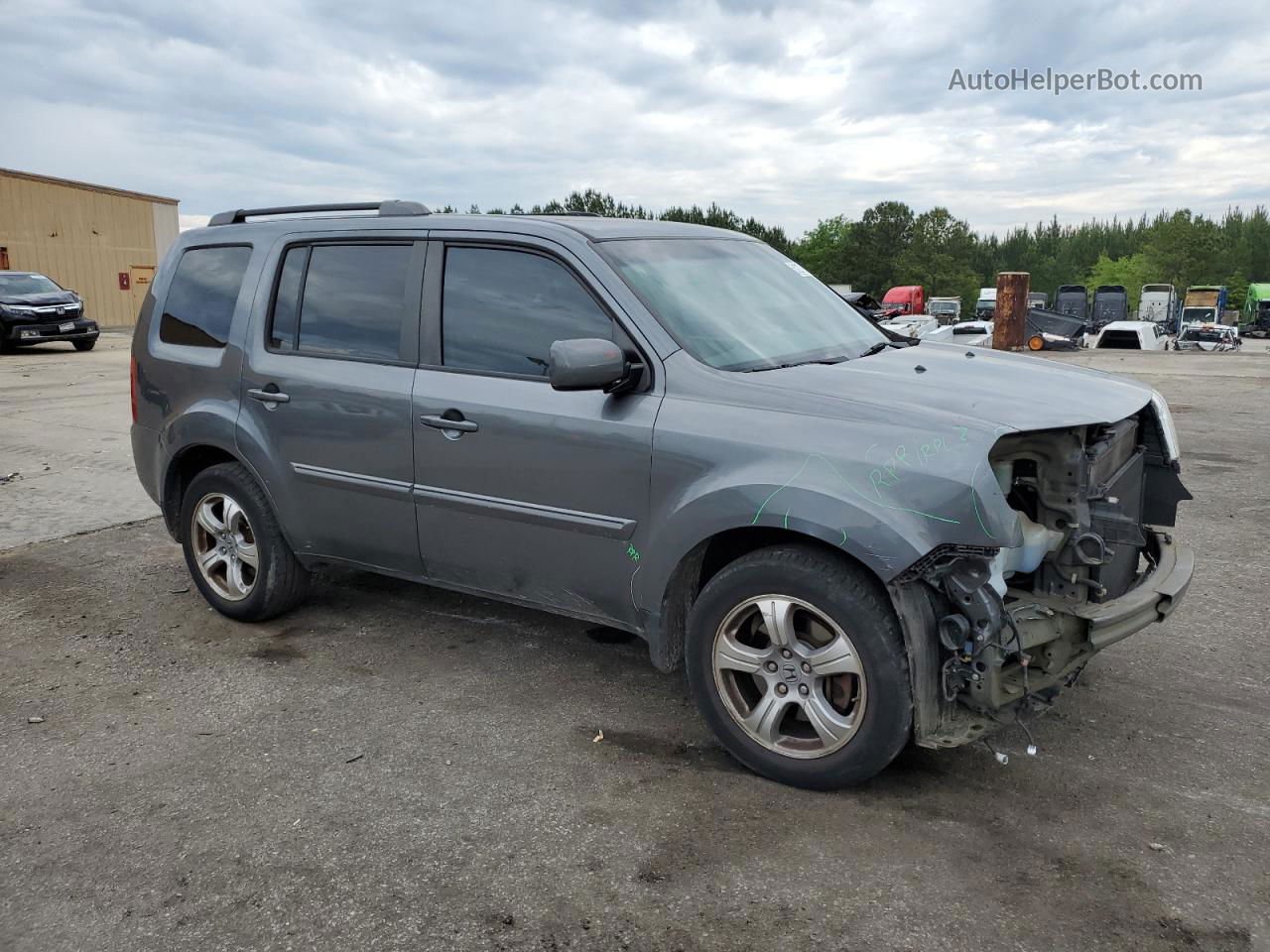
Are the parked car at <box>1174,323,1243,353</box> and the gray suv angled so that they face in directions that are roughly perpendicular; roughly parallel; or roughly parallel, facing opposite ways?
roughly perpendicular

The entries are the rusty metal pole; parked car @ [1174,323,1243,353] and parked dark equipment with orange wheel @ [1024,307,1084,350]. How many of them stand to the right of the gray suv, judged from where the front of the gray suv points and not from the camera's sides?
0

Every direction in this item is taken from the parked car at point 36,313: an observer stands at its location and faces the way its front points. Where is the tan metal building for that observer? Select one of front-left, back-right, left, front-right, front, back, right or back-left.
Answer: back-left

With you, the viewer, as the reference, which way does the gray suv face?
facing the viewer and to the right of the viewer

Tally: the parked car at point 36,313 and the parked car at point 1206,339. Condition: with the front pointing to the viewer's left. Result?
0

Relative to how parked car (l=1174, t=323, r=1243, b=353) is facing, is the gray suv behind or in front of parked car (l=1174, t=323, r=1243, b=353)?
in front

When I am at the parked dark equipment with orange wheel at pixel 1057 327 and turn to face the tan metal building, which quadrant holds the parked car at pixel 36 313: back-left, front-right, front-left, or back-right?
front-left

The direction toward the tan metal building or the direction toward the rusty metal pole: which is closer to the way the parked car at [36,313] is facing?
the rusty metal pole

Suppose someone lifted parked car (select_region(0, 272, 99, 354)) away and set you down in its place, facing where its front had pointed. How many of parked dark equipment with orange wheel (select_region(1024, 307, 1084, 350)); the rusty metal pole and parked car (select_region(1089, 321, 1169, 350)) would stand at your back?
0

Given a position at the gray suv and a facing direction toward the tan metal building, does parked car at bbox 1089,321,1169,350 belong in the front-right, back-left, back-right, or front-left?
front-right

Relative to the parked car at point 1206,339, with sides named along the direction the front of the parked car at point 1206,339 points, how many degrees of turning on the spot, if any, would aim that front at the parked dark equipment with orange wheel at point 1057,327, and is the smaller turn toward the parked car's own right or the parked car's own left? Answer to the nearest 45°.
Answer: approximately 45° to the parked car's own right

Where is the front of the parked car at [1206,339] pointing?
toward the camera

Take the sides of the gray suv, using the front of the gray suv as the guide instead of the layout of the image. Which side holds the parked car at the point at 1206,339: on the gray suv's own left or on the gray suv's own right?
on the gray suv's own left
